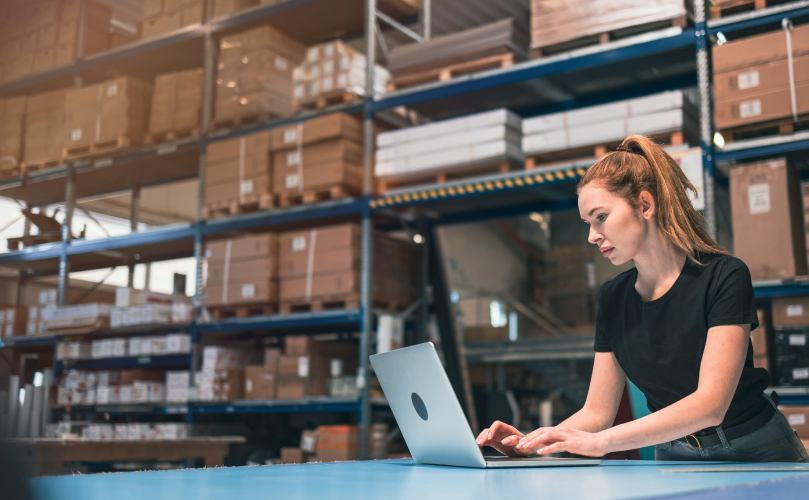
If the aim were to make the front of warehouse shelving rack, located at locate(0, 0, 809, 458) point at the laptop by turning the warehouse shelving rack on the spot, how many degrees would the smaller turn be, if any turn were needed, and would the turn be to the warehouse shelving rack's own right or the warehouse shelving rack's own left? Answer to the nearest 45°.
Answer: approximately 45° to the warehouse shelving rack's own left

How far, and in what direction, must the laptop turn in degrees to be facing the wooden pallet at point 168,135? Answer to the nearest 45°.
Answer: approximately 90° to its left

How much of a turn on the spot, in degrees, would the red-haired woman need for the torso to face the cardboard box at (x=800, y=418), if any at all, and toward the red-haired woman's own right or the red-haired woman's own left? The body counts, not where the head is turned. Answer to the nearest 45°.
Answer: approximately 135° to the red-haired woman's own right

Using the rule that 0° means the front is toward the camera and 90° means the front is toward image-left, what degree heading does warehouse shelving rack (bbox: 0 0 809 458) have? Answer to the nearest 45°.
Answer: approximately 45°

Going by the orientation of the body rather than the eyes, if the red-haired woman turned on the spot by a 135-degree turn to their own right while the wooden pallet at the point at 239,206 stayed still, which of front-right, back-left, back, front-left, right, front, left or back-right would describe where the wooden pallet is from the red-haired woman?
front-left

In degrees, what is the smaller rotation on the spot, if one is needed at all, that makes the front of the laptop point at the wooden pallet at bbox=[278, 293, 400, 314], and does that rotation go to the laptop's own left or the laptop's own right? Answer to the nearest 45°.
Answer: approximately 45° to the laptop's own left

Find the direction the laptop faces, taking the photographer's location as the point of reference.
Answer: facing away from the viewer and to the right of the viewer

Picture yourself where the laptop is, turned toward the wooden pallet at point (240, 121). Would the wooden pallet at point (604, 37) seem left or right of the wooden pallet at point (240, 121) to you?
right

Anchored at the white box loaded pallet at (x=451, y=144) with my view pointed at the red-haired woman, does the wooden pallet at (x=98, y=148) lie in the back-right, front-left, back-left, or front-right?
back-right

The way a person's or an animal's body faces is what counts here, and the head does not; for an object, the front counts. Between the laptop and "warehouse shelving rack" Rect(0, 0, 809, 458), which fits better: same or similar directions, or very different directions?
very different directions

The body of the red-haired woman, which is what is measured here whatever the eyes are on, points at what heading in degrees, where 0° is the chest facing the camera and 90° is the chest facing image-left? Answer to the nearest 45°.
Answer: approximately 45°

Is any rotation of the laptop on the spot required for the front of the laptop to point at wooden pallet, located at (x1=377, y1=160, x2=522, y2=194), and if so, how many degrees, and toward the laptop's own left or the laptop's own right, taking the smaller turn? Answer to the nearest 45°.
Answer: approximately 45° to the laptop's own left
